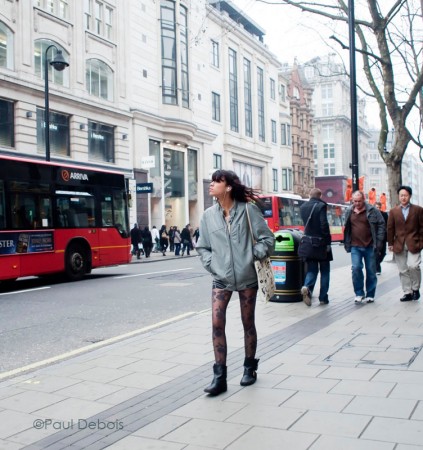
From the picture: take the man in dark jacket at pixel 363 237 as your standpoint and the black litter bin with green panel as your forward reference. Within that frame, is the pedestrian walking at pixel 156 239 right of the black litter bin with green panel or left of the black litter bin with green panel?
right

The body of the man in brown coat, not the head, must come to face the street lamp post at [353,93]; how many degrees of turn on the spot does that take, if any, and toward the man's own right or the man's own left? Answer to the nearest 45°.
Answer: approximately 180°

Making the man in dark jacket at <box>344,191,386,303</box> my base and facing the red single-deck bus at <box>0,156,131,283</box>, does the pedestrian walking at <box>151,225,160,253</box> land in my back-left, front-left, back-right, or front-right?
front-right

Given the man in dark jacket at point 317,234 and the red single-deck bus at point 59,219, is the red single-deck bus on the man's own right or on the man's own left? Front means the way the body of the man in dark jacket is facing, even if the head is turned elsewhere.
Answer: on the man's own left

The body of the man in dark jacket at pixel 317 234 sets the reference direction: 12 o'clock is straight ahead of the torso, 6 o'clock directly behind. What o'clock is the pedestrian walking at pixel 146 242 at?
The pedestrian walking is roughly at 11 o'clock from the man in dark jacket.

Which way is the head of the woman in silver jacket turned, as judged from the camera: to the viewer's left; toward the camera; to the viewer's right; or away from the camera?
to the viewer's left

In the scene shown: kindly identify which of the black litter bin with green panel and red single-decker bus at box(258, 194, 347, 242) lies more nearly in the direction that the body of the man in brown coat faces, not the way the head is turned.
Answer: the black litter bin with green panel

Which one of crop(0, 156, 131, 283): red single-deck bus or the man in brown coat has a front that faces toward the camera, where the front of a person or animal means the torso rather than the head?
the man in brown coat

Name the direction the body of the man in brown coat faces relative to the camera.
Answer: toward the camera

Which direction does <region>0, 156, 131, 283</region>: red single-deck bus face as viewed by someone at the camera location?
facing away from the viewer and to the right of the viewer

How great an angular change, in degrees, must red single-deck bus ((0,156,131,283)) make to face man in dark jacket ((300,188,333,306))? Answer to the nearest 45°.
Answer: approximately 90° to its right

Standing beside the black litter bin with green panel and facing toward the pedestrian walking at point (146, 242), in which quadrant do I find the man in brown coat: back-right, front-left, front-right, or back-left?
back-right

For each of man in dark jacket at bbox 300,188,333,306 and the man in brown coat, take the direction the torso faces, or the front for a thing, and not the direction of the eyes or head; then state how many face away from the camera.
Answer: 1

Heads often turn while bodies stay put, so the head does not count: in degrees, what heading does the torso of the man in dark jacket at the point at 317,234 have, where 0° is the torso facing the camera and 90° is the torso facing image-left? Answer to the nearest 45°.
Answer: approximately 180°

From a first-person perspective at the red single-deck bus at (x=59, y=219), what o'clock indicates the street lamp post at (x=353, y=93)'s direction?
The street lamp post is roughly at 2 o'clock from the red single-deck bus.

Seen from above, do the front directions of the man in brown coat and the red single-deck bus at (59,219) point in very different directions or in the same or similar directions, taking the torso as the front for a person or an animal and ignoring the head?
very different directions

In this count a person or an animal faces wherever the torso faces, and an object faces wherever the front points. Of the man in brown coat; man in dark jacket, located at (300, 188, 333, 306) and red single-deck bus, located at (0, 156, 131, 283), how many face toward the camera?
1

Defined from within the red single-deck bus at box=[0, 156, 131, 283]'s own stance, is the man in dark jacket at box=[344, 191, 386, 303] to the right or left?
on its right
